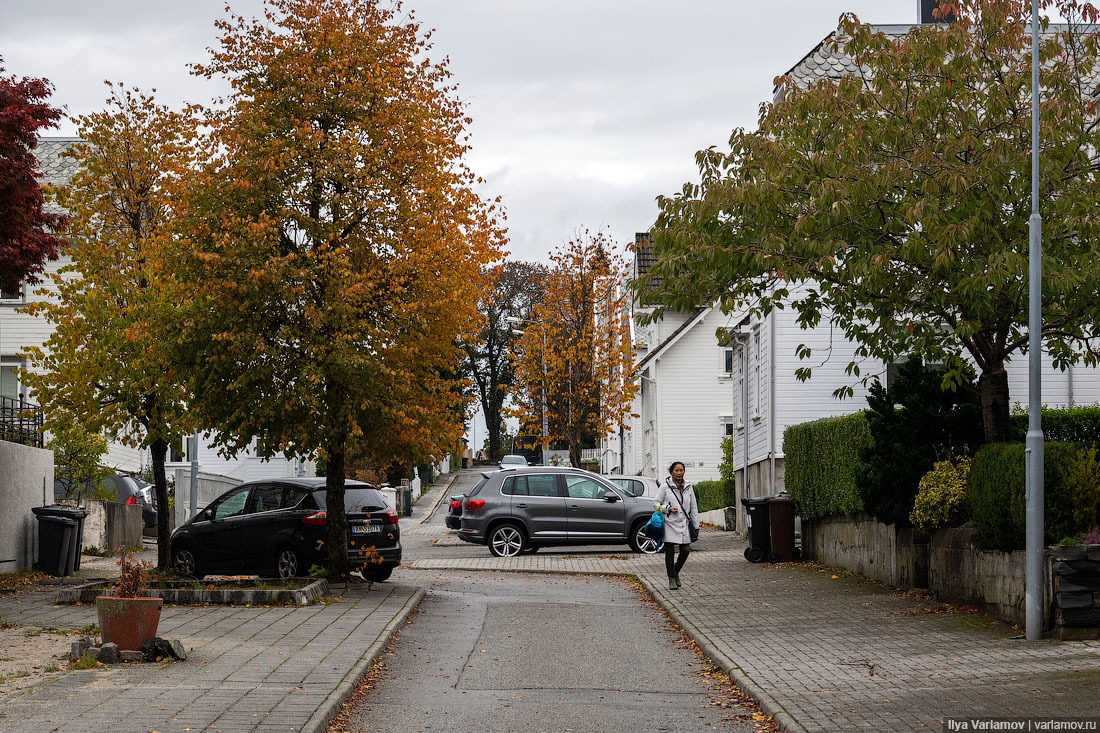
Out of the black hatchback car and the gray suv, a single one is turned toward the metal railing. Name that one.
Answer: the black hatchback car

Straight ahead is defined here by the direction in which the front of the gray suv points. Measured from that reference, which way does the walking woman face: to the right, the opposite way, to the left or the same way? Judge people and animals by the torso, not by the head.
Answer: to the right

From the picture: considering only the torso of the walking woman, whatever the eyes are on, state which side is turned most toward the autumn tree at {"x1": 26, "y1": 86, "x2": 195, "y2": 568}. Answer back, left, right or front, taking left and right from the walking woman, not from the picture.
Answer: right

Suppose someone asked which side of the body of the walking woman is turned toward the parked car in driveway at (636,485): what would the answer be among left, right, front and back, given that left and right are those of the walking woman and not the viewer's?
back

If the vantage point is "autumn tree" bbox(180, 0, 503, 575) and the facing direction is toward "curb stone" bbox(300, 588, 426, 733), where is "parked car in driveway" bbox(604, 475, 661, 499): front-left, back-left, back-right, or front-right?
back-left

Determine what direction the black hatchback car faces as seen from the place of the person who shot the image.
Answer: facing away from the viewer and to the left of the viewer

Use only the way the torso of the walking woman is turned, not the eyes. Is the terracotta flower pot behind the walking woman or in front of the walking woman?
in front

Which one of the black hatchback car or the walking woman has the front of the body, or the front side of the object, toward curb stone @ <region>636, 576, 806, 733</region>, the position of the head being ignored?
the walking woman

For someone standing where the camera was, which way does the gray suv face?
facing to the right of the viewer
